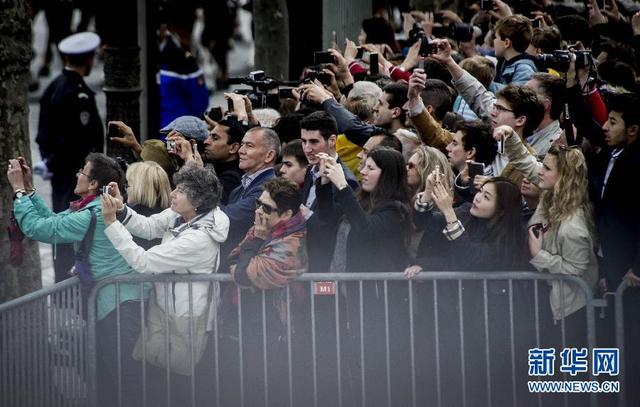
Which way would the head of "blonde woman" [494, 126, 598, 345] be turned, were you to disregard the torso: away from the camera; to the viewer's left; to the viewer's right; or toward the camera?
to the viewer's left

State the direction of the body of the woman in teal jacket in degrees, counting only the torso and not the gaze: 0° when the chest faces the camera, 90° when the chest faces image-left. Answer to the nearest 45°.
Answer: approximately 90°

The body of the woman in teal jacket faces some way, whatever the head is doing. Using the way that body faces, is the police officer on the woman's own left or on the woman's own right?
on the woman's own right
